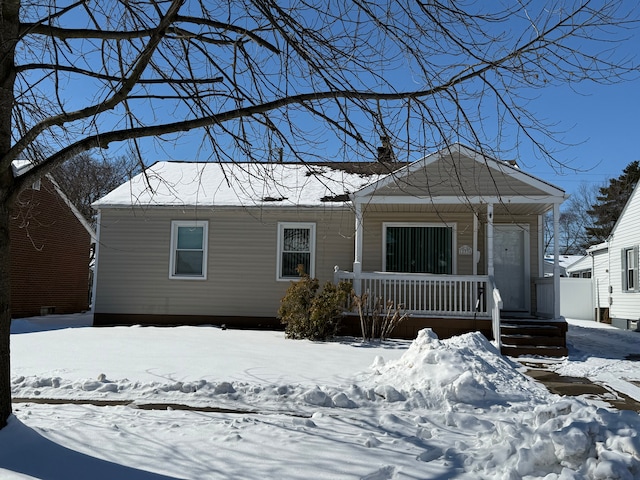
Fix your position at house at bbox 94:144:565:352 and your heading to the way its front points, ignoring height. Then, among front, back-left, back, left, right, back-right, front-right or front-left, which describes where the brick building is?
back-right

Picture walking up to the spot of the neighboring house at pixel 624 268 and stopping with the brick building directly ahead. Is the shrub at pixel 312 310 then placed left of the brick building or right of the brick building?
left

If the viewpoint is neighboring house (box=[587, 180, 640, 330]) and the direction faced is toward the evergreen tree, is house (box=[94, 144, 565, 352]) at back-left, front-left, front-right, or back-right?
back-left

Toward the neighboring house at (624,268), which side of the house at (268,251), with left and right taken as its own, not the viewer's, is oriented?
left

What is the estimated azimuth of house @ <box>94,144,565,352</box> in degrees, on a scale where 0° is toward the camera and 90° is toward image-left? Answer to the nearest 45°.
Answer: approximately 0°

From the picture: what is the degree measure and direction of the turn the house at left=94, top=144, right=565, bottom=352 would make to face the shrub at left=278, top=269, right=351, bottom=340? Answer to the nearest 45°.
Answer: approximately 45° to its left

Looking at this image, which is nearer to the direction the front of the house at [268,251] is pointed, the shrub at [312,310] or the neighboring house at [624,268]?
the shrub

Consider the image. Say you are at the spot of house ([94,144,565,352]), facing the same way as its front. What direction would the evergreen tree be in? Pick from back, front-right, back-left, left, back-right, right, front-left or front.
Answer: back-left

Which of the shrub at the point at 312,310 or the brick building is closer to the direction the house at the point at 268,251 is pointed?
the shrub

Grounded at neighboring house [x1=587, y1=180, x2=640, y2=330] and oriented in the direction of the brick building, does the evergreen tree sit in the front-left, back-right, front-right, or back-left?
back-right
